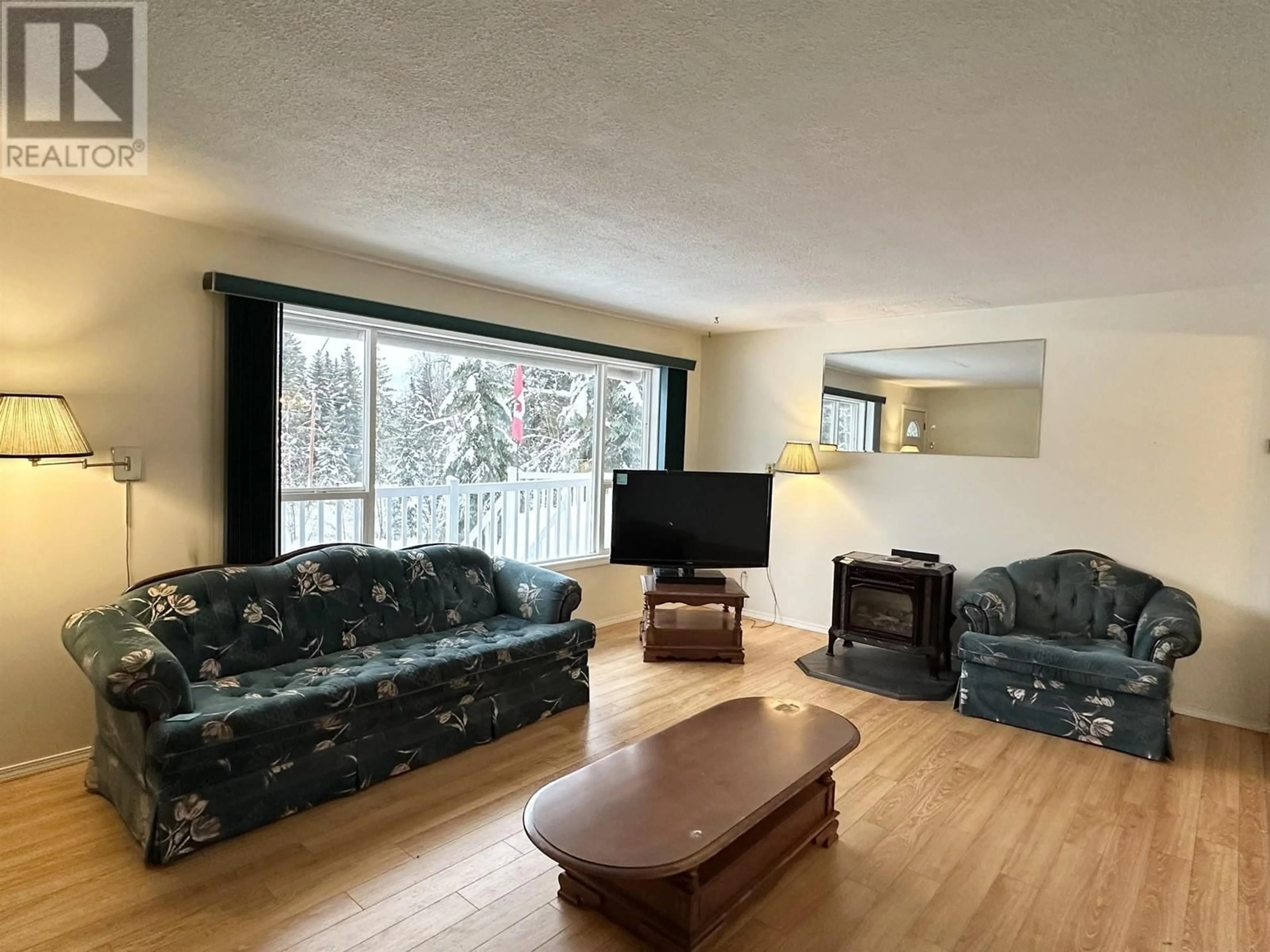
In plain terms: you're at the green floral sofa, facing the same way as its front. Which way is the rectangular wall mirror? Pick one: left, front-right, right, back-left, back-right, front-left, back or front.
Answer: front-left

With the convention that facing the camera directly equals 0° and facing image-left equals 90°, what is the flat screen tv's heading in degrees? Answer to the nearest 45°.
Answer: approximately 0°

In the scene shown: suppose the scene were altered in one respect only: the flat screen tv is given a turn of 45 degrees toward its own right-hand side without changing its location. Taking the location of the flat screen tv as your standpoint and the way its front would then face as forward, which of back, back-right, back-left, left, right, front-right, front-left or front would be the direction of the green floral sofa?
front

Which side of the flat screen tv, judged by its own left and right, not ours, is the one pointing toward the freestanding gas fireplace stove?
left

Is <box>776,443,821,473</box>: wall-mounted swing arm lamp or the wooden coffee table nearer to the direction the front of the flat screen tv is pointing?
the wooden coffee table

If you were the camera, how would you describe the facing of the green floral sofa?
facing the viewer and to the right of the viewer

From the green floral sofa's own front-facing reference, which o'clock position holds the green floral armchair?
The green floral armchair is roughly at 11 o'clock from the green floral sofa.

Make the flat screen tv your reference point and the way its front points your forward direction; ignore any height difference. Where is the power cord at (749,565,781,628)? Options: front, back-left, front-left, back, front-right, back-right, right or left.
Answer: back-left

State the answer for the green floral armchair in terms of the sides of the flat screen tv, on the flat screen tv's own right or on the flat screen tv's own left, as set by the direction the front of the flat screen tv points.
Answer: on the flat screen tv's own left

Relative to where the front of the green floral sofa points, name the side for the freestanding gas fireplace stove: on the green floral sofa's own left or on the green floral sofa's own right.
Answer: on the green floral sofa's own left

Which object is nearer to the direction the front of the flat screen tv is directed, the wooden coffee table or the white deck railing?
the wooden coffee table

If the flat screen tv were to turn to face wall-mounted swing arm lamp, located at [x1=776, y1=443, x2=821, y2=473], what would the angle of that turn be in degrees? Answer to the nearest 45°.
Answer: approximately 135° to its left

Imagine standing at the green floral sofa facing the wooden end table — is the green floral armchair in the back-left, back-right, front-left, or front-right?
front-right
